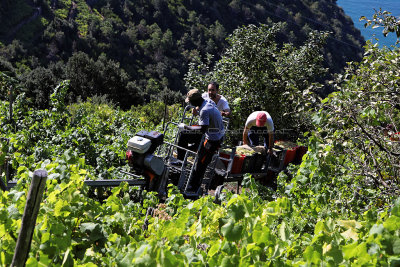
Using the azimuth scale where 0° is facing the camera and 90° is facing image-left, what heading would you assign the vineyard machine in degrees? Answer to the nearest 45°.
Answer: approximately 90°

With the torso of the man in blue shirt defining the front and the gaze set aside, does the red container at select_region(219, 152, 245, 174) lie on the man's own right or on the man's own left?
on the man's own right

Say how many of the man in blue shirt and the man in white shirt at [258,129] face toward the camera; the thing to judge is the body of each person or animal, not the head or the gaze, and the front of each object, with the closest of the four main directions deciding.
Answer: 1

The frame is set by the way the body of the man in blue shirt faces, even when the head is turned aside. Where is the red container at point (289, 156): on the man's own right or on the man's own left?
on the man's own right
